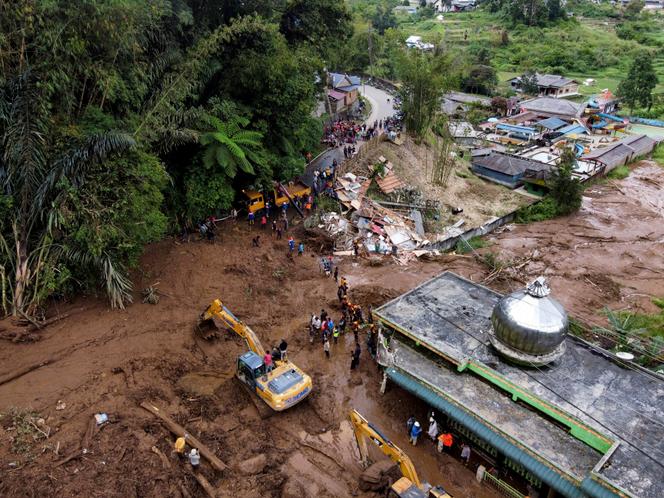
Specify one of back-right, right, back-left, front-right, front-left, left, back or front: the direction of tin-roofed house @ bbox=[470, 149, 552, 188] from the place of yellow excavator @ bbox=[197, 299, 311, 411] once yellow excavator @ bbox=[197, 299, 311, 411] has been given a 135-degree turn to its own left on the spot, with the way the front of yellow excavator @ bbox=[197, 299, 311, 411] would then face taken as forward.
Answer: back-left

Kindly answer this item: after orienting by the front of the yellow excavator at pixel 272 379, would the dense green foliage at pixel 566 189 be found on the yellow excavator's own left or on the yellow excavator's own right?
on the yellow excavator's own right

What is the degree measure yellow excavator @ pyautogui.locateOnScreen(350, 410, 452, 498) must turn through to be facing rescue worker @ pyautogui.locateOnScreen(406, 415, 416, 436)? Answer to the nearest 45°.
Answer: approximately 45° to its right

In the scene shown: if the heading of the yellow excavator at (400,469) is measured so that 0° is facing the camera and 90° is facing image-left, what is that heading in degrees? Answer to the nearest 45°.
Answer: approximately 135°

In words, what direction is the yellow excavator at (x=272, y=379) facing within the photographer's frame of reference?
facing away from the viewer and to the left of the viewer

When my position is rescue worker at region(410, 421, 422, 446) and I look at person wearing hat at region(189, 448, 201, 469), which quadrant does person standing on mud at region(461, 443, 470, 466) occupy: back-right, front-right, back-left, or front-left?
back-left

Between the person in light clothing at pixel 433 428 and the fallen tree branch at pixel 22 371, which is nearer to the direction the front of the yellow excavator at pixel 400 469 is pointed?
the fallen tree branch

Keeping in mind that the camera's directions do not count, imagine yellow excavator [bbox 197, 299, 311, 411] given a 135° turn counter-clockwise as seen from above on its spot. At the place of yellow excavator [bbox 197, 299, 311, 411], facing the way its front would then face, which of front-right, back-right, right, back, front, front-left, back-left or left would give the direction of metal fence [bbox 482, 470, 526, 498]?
front-left

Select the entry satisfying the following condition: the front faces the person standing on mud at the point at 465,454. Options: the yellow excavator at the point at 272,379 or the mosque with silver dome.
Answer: the mosque with silver dome

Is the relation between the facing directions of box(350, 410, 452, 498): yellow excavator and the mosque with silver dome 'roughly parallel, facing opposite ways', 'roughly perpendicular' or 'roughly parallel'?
roughly perpendicular

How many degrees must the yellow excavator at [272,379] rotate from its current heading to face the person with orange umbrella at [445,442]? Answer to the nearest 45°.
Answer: approximately 180°
